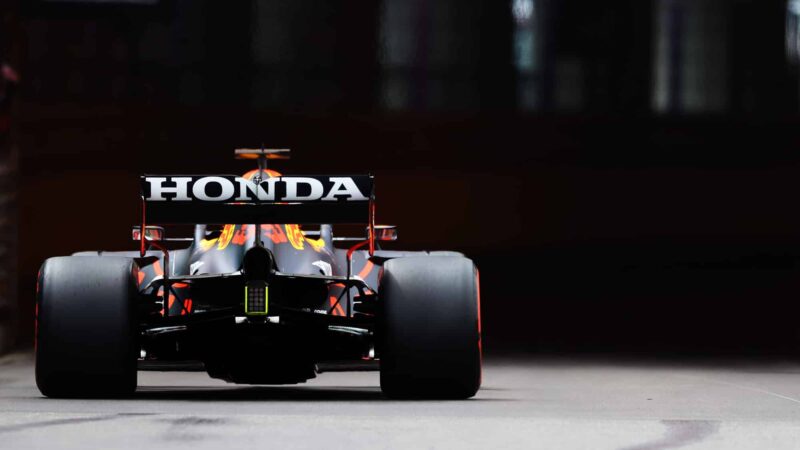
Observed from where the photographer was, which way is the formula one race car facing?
facing away from the viewer
